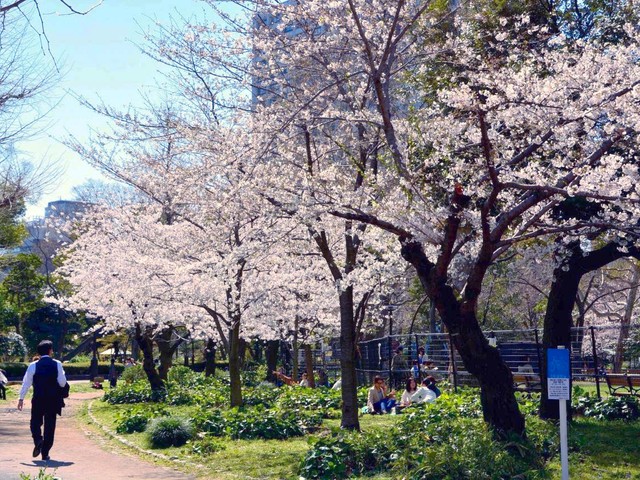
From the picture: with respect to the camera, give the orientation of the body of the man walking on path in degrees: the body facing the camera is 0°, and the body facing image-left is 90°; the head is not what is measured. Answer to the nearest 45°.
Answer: approximately 180°

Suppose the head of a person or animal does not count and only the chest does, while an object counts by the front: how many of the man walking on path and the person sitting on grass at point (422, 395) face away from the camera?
1

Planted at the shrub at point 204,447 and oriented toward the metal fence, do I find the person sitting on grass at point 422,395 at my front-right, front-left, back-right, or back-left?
front-right
